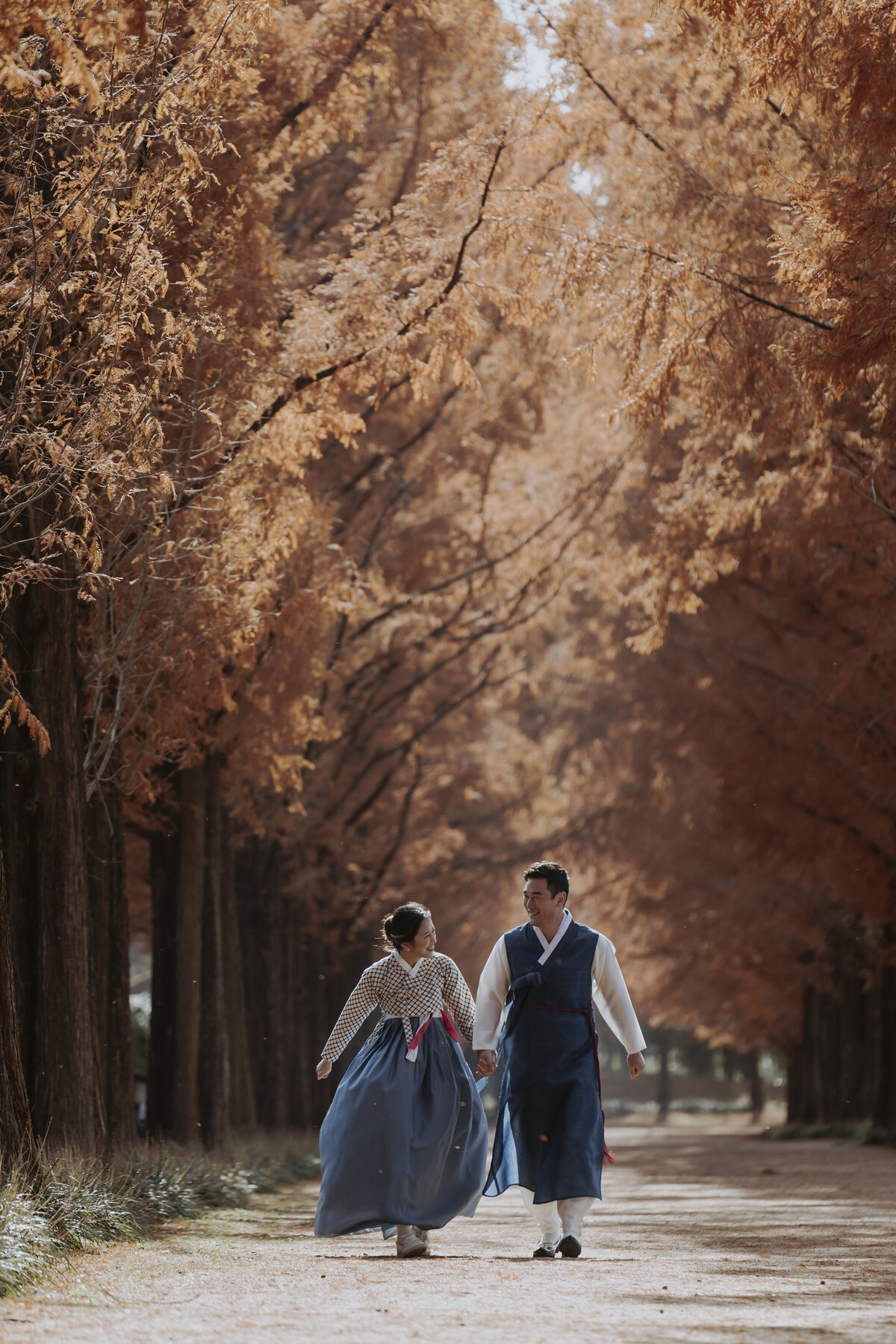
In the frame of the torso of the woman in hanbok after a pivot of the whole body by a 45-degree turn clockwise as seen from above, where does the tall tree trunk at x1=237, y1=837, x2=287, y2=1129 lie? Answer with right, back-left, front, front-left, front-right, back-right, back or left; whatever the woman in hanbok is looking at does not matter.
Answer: back-right

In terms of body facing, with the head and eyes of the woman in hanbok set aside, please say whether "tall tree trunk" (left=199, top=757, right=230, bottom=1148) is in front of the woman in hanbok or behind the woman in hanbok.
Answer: behind

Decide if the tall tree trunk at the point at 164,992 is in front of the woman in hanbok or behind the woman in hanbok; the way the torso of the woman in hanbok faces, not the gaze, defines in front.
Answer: behind

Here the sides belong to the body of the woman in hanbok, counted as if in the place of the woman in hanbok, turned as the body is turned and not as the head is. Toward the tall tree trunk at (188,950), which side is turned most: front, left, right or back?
back

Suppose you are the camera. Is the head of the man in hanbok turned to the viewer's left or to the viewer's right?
to the viewer's left

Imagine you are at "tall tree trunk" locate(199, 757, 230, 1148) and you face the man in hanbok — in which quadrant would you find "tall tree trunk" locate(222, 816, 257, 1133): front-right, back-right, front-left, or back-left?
back-left

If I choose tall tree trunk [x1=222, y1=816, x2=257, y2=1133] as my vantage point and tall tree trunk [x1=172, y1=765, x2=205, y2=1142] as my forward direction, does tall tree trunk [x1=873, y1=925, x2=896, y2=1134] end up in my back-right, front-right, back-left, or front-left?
back-left

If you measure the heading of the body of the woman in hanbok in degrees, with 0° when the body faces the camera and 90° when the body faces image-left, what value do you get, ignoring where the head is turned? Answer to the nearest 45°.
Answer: approximately 0°

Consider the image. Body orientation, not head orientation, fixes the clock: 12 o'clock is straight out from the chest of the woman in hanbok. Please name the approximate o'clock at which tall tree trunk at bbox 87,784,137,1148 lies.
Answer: The tall tree trunk is roughly at 5 o'clock from the woman in hanbok.
